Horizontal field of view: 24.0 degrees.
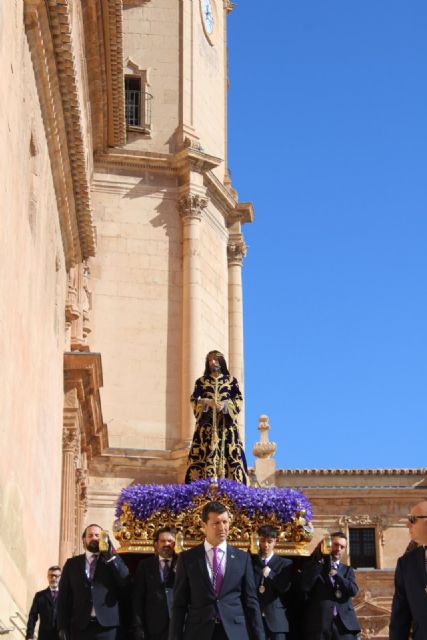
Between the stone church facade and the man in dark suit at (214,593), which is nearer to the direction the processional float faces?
the man in dark suit

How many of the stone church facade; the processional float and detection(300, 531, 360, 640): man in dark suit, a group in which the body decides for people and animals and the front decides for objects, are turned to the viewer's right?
1

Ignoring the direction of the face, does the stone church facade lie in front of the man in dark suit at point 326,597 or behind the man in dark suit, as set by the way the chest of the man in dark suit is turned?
behind

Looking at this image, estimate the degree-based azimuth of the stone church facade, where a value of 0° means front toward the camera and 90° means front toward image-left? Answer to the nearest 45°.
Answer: approximately 270°

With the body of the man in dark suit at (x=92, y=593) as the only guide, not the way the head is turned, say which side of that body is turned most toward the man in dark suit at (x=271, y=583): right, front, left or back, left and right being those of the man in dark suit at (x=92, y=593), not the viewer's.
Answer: left

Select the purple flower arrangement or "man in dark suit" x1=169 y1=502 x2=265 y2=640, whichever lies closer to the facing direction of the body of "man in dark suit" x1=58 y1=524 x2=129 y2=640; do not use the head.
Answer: the man in dark suit

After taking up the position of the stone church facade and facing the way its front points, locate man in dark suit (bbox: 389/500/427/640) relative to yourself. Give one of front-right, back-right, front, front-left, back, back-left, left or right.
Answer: right

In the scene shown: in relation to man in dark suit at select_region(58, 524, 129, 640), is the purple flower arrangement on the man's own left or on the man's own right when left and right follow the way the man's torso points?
on the man's own left

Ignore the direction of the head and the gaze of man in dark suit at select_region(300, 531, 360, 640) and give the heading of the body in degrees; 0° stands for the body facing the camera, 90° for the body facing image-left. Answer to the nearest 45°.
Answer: approximately 0°

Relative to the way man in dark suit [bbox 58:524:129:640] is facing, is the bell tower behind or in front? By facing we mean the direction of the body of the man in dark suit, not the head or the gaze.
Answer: behind

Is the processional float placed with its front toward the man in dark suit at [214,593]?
yes
